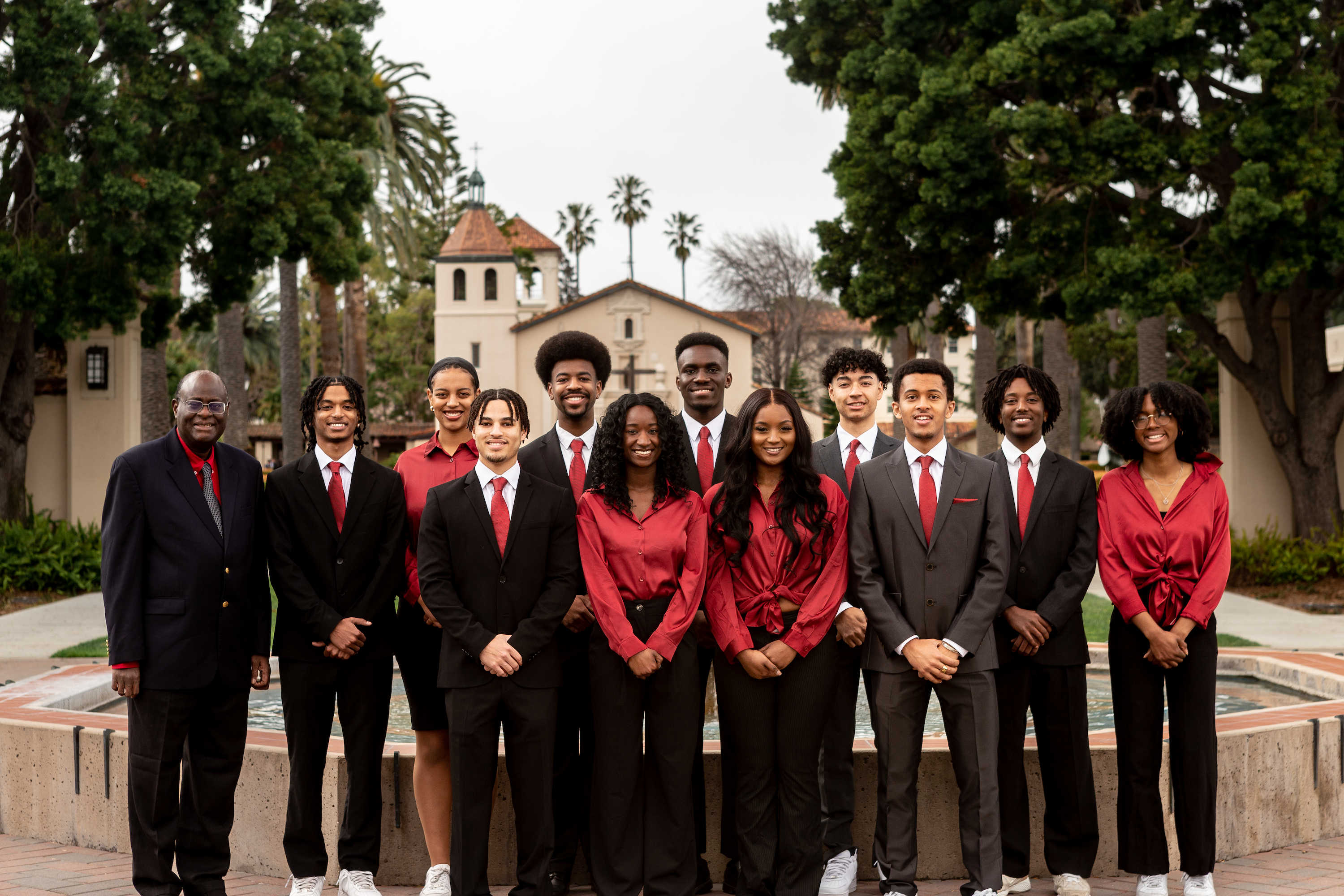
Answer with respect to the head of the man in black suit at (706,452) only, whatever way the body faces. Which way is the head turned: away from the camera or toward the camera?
toward the camera

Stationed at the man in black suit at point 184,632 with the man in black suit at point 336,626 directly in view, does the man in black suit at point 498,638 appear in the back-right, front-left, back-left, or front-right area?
front-right

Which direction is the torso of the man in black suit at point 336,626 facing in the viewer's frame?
toward the camera

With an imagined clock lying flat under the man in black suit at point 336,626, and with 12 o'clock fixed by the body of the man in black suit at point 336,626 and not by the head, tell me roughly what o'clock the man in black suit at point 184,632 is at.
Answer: the man in black suit at point 184,632 is roughly at 3 o'clock from the man in black suit at point 336,626.

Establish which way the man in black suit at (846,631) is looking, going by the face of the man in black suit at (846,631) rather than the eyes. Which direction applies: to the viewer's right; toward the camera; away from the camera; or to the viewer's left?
toward the camera

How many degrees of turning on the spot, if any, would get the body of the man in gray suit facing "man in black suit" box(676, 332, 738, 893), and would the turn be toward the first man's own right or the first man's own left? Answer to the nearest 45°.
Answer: approximately 135° to the first man's own right

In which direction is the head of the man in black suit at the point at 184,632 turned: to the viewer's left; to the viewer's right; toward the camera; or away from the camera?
toward the camera

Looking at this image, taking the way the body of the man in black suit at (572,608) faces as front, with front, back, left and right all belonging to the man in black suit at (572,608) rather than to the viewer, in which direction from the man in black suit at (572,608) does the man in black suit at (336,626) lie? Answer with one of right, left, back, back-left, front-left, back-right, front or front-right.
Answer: right

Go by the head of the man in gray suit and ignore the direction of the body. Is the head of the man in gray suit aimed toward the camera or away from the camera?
toward the camera

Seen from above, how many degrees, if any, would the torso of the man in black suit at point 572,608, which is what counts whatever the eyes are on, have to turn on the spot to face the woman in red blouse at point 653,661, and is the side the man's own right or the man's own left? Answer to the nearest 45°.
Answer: approximately 45° to the man's own left

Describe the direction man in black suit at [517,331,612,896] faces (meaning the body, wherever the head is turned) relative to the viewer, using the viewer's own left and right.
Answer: facing the viewer

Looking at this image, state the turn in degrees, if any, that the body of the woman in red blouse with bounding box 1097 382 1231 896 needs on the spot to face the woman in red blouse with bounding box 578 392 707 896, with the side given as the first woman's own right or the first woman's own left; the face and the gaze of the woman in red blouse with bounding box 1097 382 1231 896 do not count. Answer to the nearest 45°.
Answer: approximately 45° to the first woman's own right

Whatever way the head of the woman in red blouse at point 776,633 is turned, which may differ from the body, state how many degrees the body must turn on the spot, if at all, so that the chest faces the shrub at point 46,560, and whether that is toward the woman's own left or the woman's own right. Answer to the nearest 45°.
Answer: approximately 135° to the woman's own right

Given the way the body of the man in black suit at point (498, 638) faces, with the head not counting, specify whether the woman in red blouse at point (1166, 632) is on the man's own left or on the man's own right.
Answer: on the man's own left

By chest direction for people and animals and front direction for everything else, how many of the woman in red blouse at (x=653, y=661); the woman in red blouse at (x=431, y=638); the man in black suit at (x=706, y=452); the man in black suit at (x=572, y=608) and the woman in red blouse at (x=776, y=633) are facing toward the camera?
5

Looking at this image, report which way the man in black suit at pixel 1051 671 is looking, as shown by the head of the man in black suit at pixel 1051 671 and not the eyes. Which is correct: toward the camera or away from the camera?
toward the camera

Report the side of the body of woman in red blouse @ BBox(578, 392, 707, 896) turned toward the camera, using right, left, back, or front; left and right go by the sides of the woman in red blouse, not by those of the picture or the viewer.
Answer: front

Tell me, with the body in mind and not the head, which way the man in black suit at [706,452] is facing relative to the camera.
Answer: toward the camera

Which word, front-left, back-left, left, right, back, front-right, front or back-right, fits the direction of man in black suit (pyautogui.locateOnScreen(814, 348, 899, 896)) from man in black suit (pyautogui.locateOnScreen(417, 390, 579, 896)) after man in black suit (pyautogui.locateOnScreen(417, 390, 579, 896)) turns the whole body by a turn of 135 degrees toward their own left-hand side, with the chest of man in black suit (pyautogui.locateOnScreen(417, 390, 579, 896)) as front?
front-right

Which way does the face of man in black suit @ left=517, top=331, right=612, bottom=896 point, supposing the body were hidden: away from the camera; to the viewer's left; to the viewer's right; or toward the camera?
toward the camera

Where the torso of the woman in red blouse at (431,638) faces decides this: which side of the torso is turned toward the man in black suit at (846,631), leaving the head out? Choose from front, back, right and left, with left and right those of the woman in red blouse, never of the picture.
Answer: left

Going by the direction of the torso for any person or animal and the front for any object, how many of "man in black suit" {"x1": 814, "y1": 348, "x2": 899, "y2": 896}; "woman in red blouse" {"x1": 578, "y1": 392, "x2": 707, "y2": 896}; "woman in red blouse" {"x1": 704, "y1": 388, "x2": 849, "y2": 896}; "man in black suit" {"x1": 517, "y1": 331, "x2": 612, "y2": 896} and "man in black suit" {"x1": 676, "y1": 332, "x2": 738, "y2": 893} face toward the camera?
5
